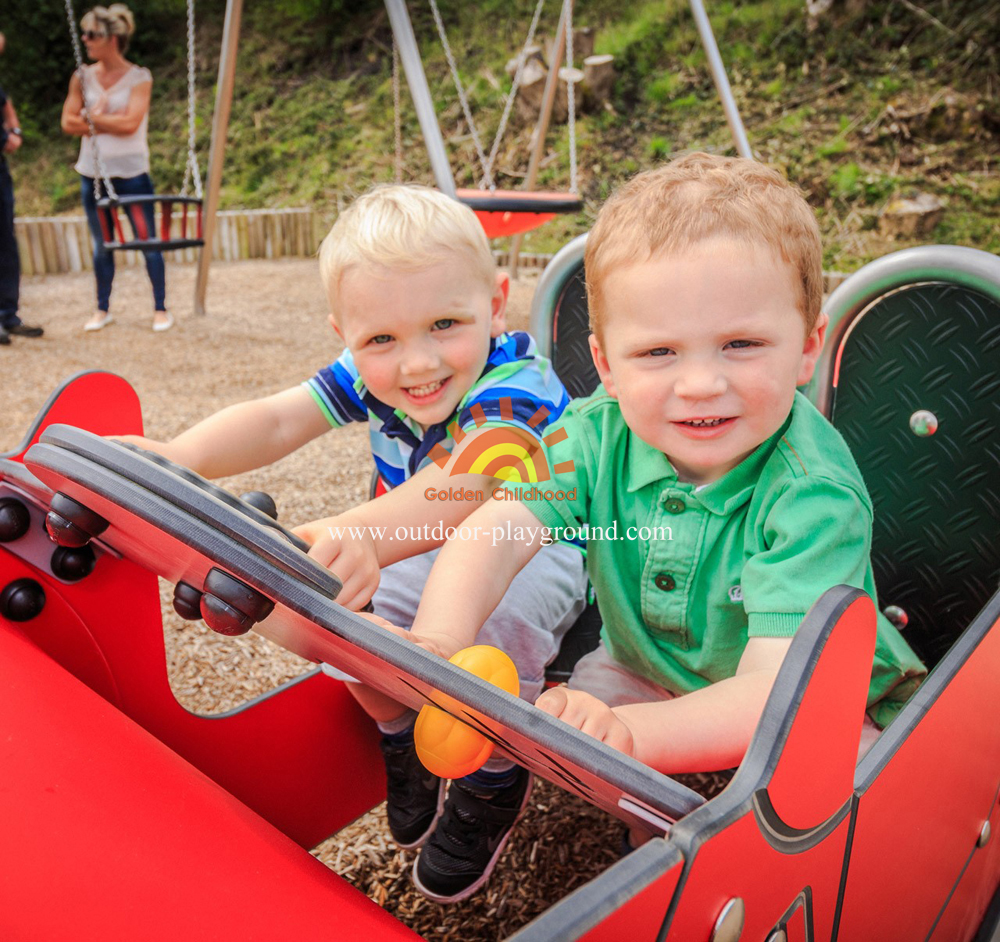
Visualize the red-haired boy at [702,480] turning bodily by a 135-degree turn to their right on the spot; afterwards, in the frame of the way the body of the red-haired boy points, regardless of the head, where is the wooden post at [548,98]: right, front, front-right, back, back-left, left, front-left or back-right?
front

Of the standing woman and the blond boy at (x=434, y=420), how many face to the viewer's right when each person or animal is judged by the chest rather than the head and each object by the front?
0

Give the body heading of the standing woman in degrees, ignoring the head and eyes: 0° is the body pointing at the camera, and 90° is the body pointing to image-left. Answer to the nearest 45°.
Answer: approximately 0°

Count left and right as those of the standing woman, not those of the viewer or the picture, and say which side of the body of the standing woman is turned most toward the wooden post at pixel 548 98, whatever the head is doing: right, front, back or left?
left

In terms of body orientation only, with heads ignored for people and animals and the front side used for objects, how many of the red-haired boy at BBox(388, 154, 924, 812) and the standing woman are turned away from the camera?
0
